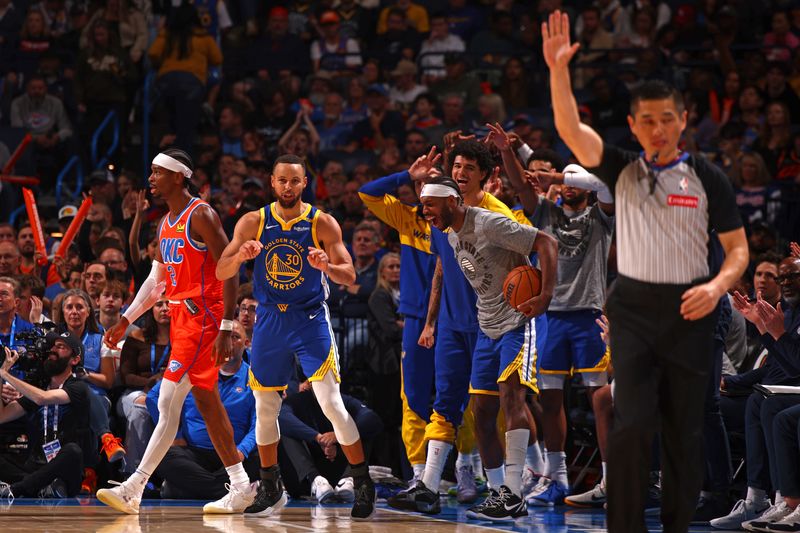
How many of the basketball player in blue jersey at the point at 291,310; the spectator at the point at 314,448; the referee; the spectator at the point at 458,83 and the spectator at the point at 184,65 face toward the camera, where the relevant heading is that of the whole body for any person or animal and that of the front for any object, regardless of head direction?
4

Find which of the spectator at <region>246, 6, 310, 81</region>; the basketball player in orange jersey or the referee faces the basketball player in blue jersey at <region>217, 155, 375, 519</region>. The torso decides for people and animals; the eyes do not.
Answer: the spectator

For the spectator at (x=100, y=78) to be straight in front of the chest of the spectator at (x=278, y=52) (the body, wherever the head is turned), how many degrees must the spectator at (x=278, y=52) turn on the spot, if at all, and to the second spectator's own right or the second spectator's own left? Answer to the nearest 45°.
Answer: approximately 90° to the second spectator's own right

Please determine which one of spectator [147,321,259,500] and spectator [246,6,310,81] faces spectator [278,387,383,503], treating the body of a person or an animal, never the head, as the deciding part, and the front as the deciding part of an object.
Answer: spectator [246,6,310,81]

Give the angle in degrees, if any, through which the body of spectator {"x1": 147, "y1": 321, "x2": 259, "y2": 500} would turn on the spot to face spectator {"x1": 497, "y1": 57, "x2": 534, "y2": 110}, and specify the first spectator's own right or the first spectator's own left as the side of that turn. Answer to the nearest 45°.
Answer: approximately 180°

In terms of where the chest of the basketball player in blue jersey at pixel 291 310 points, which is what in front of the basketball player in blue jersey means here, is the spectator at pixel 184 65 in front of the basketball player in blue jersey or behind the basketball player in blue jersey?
behind

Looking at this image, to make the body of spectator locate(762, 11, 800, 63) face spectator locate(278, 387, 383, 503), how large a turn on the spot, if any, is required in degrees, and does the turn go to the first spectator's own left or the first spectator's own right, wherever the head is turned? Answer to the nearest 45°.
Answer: approximately 45° to the first spectator's own right

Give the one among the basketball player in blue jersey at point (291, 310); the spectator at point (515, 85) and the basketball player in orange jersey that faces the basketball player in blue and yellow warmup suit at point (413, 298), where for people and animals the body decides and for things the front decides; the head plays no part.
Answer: the spectator

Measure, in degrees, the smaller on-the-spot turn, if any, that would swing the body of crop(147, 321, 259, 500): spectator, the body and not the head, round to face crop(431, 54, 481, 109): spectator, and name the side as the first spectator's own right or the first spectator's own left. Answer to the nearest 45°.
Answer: approximately 180°
